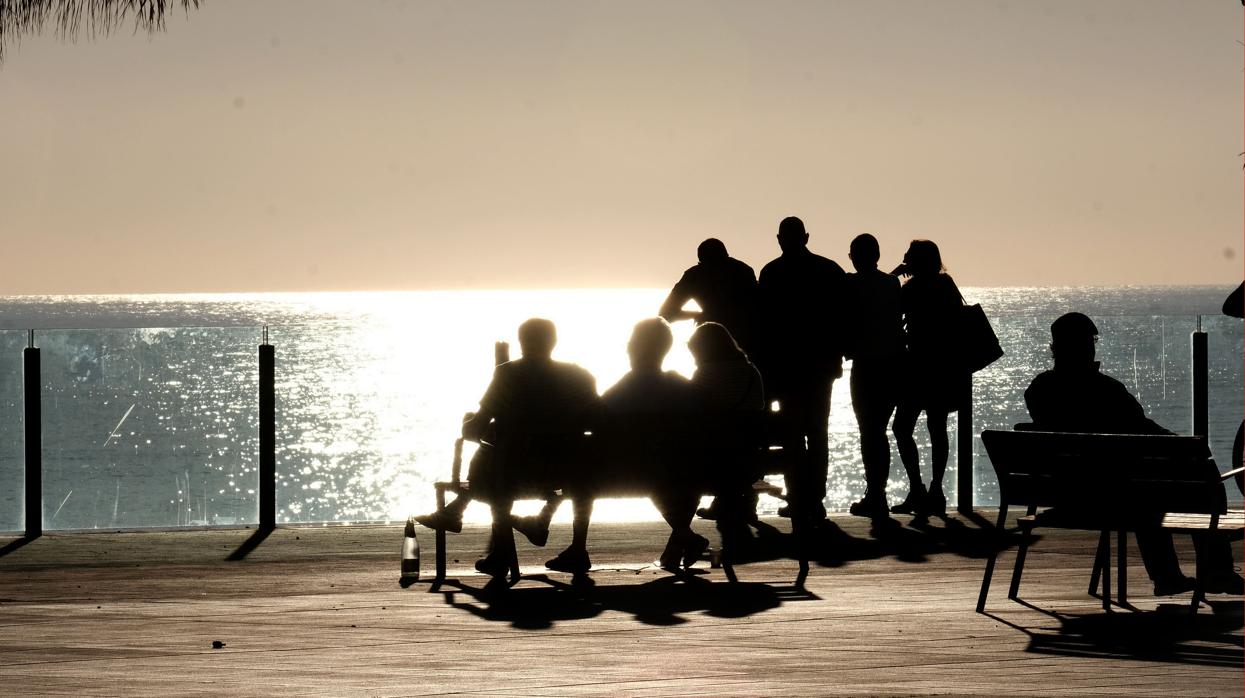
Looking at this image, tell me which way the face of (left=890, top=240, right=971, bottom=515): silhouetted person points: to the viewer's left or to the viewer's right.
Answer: to the viewer's left

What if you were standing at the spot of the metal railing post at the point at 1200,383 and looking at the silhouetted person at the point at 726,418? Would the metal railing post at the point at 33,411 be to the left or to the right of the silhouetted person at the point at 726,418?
right

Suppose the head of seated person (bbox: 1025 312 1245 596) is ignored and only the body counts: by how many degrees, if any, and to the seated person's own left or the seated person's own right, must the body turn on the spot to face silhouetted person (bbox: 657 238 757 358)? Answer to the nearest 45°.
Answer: approximately 90° to the seated person's own left

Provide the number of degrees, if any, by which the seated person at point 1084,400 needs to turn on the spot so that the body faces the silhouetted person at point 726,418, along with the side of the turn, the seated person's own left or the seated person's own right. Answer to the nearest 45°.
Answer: approximately 135° to the seated person's own left

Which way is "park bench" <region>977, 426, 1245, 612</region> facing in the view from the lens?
facing away from the viewer and to the right of the viewer

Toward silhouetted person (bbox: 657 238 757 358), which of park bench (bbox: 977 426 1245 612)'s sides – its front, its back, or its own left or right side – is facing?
left

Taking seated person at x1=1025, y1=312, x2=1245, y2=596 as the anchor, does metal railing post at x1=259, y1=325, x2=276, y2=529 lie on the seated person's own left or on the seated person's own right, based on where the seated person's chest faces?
on the seated person's own left
